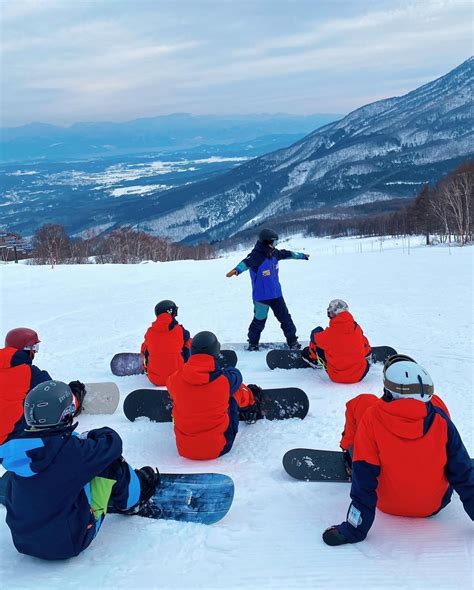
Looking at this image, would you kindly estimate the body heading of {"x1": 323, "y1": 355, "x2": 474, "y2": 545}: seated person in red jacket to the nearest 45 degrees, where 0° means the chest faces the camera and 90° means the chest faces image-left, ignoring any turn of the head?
approximately 180°

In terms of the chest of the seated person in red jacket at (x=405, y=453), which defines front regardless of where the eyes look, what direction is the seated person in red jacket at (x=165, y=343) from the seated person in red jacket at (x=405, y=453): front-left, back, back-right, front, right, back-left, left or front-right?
front-left

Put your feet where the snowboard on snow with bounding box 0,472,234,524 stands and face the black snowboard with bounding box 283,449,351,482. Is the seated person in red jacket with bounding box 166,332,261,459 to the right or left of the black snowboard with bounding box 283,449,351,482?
left

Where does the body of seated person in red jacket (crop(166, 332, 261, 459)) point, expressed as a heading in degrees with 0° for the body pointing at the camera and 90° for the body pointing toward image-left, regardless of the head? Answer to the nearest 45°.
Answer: approximately 225°

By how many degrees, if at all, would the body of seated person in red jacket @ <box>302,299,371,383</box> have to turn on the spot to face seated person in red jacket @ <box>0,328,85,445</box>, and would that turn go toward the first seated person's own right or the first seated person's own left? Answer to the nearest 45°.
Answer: approximately 90° to the first seated person's own left

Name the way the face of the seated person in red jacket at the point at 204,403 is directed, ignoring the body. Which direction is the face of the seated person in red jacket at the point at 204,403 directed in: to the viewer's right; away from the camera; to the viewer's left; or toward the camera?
away from the camera

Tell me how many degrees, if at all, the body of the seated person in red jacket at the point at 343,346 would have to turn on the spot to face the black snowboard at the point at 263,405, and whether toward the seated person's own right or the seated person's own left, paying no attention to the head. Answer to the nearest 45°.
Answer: approximately 90° to the seated person's own left

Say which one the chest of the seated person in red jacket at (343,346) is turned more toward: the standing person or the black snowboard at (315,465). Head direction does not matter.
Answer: the standing person

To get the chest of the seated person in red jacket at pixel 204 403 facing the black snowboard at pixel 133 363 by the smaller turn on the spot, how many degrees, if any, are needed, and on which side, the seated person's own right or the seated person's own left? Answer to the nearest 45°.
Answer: approximately 45° to the seated person's own left

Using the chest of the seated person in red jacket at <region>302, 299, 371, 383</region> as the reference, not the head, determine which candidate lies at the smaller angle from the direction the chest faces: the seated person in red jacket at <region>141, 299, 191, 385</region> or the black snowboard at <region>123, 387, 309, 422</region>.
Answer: the seated person in red jacket

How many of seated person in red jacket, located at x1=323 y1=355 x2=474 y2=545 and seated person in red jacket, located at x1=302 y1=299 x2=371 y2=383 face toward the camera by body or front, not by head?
0

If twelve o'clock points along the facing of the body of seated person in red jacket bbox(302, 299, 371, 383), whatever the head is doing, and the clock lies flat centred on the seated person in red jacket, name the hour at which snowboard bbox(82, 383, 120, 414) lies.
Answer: The snowboard is roughly at 10 o'clock from the seated person in red jacket.

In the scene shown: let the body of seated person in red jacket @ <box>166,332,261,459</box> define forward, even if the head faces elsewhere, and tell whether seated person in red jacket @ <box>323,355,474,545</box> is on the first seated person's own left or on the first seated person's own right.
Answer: on the first seated person's own right

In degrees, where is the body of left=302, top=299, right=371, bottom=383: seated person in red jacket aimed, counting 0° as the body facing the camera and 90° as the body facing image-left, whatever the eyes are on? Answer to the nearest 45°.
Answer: approximately 135°
